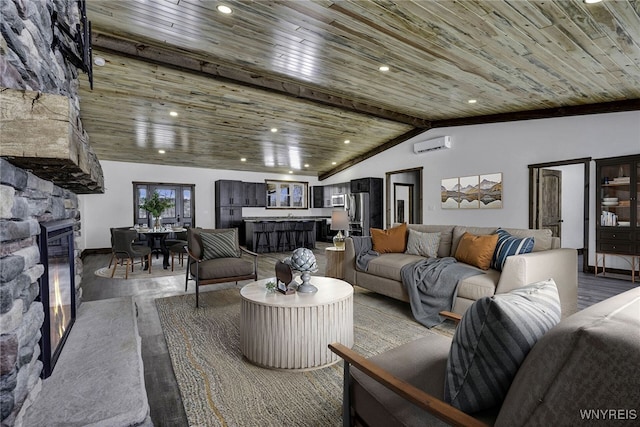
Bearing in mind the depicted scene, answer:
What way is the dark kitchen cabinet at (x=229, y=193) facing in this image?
toward the camera

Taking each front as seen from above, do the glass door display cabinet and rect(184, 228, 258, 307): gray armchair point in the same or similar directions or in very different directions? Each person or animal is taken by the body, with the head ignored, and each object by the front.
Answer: very different directions

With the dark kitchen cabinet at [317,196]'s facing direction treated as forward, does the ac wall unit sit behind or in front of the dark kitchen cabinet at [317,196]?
in front

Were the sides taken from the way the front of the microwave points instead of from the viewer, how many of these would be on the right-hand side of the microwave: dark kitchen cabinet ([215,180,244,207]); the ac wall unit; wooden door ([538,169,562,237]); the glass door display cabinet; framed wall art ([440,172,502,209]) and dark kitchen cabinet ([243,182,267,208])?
2

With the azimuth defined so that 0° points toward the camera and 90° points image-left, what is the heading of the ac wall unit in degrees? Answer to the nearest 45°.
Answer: approximately 45°

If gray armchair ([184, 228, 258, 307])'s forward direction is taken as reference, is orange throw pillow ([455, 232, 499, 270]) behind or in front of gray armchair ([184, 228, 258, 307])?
in front

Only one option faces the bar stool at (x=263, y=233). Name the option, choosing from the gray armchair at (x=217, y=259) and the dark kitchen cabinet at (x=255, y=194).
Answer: the dark kitchen cabinet

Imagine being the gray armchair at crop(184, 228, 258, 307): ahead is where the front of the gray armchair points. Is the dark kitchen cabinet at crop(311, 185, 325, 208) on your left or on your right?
on your left

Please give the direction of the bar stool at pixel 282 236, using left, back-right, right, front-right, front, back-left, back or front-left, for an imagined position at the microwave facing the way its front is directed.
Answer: front-right

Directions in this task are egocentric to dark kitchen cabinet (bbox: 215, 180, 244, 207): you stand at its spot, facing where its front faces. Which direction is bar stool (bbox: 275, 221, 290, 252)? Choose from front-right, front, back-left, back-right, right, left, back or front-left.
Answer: front-left

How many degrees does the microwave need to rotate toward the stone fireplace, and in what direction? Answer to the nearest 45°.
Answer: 0° — it already faces it

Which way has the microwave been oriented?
toward the camera

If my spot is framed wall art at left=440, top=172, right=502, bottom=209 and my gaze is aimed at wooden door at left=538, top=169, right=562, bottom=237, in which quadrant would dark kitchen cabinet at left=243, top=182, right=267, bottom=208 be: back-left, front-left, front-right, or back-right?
back-left

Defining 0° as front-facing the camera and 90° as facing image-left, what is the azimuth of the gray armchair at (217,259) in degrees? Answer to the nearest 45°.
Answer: approximately 315°

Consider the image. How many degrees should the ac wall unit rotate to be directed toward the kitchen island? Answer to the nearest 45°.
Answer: approximately 45° to its right

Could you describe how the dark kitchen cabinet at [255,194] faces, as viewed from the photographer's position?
facing the viewer

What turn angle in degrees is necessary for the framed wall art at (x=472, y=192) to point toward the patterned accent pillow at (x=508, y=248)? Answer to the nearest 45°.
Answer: approximately 45° to its left

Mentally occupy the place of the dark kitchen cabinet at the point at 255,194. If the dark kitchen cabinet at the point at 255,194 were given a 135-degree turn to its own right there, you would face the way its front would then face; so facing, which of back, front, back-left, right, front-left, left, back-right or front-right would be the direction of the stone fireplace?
back-left
